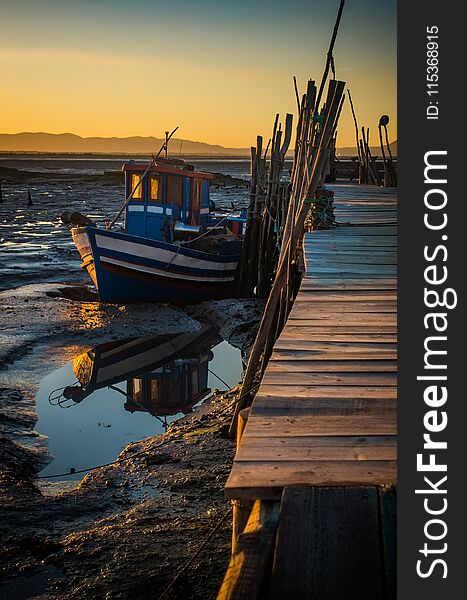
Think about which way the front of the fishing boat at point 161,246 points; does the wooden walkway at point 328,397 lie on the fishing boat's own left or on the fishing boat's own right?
on the fishing boat's own left

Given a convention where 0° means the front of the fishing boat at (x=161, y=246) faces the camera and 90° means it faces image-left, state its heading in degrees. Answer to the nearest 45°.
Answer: approximately 45°

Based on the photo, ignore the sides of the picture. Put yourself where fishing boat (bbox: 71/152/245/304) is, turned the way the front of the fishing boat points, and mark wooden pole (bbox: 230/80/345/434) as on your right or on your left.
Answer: on your left
